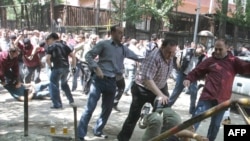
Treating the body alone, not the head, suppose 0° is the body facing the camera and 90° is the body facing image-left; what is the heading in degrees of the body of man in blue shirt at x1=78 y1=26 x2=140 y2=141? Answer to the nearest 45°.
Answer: approximately 315°

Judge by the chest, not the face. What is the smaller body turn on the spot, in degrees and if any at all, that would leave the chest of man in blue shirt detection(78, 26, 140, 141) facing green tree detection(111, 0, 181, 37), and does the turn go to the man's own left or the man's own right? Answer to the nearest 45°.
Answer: approximately 135° to the man's own left

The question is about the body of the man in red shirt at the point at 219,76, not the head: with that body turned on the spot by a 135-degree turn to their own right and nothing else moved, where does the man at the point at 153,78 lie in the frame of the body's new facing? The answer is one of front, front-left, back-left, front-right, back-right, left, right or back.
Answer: back-left

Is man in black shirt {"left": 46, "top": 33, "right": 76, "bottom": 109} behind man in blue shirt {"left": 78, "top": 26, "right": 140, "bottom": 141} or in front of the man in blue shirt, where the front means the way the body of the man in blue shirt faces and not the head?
behind

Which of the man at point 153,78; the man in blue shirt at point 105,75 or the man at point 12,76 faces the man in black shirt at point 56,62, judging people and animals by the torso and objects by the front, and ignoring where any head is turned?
the man at point 12,76
